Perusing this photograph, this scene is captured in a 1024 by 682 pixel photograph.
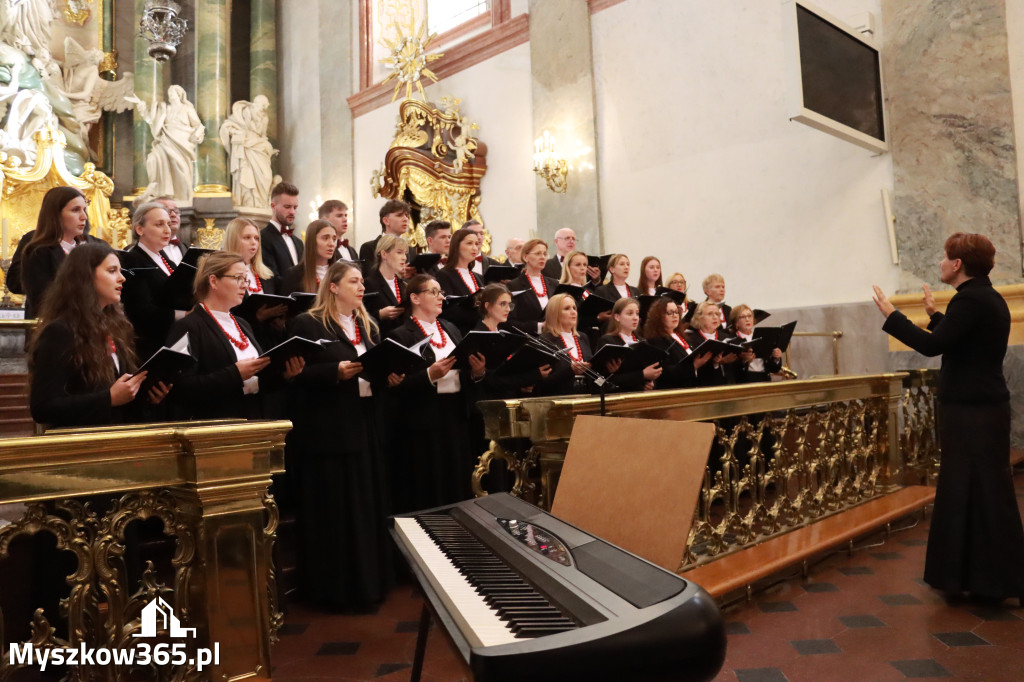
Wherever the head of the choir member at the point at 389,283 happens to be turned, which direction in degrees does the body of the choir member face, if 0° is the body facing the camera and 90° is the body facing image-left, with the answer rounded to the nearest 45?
approximately 315°

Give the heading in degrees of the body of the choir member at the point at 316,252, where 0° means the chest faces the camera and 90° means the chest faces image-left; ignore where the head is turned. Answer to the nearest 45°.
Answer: approximately 315°

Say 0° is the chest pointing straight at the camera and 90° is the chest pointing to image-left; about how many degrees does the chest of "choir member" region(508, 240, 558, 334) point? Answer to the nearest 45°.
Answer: approximately 315°

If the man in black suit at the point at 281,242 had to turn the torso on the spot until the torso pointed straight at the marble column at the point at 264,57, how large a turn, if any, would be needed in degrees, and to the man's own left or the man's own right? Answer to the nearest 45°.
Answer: approximately 135° to the man's own left

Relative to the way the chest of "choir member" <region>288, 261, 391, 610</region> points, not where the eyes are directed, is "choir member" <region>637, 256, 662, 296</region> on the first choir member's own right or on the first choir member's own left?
on the first choir member's own left

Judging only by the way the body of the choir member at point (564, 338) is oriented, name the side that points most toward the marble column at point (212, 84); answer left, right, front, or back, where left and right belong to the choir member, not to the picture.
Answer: back

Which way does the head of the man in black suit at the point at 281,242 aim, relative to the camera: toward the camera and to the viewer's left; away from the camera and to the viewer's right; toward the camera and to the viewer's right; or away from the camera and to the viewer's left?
toward the camera and to the viewer's right

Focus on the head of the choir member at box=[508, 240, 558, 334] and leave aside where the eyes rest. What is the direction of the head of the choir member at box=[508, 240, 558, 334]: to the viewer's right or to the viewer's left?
to the viewer's right

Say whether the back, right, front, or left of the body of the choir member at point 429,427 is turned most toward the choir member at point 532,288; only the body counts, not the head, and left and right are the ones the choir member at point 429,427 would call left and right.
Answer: left

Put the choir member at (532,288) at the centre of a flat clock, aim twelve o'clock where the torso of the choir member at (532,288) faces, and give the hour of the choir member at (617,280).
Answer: the choir member at (617,280) is roughly at 9 o'clock from the choir member at (532,288).

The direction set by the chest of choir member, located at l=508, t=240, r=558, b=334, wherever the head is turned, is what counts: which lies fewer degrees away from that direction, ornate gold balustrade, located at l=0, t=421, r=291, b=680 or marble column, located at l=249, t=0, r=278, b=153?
the ornate gold balustrade

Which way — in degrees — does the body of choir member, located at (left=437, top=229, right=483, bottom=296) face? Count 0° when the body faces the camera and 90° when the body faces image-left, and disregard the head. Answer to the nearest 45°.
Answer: approximately 315°

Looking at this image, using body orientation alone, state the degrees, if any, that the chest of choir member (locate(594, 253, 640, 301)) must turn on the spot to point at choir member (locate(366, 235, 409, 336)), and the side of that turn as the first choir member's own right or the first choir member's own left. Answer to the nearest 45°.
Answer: approximately 90° to the first choir member's own right

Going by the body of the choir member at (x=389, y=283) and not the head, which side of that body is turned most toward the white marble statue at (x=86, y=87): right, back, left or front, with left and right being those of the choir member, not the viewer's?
back
